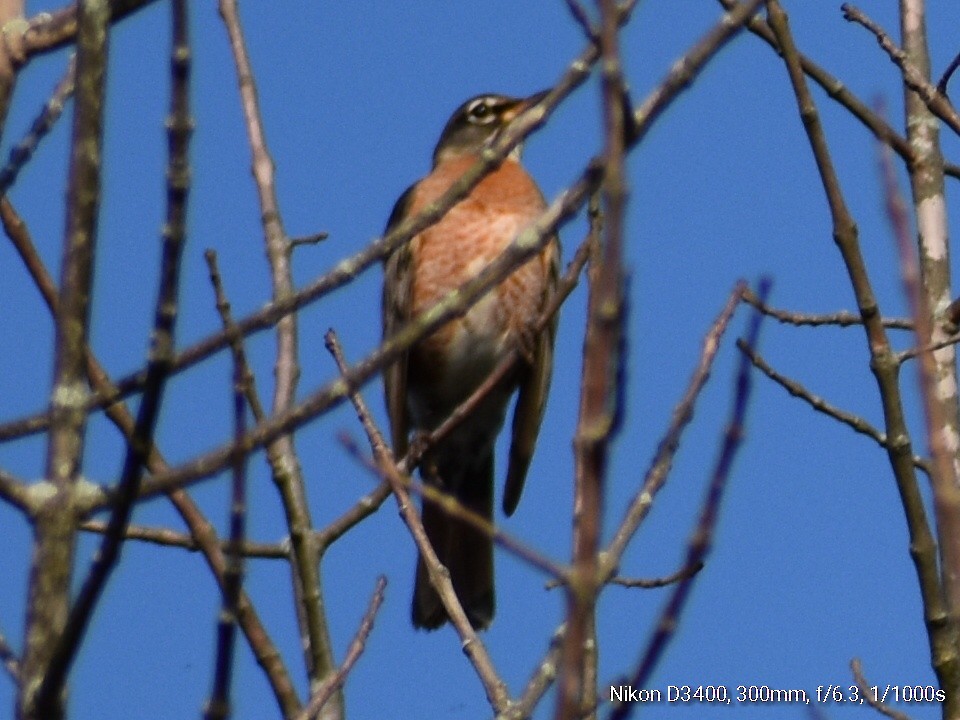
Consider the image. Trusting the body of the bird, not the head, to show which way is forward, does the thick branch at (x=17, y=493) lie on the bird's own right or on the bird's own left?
on the bird's own right

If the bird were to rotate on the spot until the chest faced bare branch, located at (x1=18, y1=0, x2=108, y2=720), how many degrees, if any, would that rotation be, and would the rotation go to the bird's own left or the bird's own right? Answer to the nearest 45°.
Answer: approximately 45° to the bird's own right

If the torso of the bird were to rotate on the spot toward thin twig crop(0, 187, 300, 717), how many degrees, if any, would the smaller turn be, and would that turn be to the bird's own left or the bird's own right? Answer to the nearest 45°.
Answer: approximately 45° to the bird's own right

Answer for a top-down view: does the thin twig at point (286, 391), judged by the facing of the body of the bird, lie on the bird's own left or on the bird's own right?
on the bird's own right

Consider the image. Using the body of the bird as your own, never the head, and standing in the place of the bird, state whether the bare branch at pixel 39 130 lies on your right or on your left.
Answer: on your right

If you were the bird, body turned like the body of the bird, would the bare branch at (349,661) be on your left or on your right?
on your right

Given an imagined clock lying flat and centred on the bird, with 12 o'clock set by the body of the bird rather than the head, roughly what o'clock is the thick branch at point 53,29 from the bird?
The thick branch is roughly at 2 o'clock from the bird.

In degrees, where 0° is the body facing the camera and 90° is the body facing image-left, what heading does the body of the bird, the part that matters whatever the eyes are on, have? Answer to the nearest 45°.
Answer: approximately 315°
